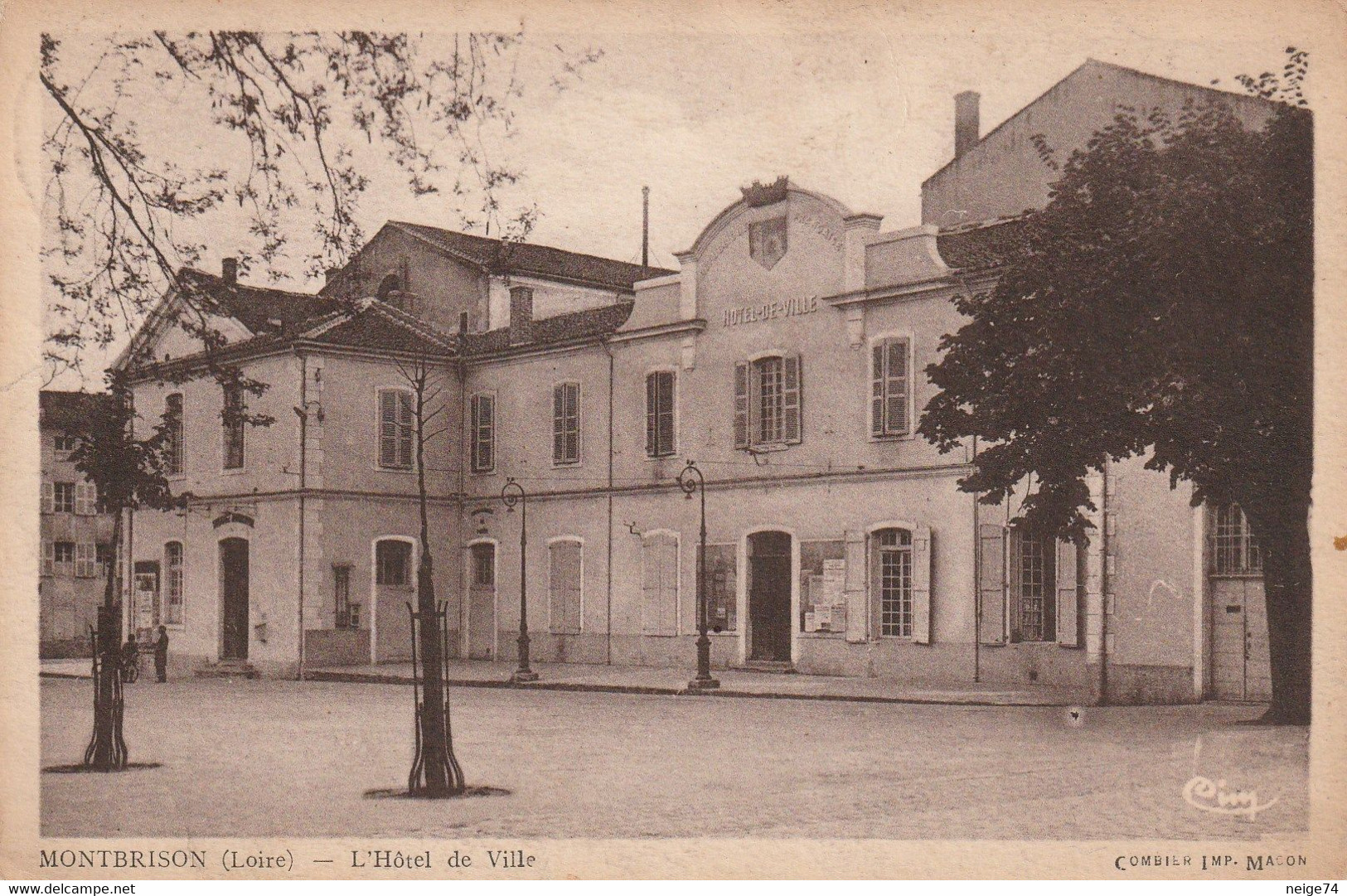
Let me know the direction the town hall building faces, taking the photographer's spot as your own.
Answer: facing the viewer and to the left of the viewer

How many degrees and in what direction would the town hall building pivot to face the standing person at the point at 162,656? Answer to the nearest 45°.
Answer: approximately 45° to its right
